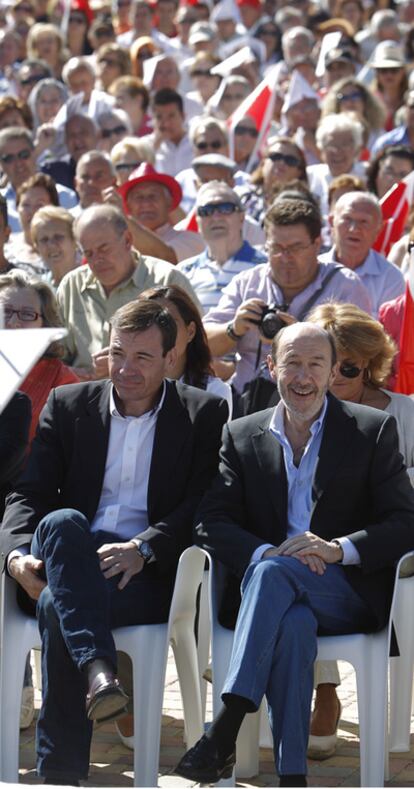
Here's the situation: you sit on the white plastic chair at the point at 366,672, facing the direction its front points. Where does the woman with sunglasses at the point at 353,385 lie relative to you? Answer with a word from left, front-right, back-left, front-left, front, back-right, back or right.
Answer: back

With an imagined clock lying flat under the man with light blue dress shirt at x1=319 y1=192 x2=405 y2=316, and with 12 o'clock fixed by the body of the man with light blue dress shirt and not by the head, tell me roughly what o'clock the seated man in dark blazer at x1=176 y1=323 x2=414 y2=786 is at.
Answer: The seated man in dark blazer is roughly at 12 o'clock from the man with light blue dress shirt.

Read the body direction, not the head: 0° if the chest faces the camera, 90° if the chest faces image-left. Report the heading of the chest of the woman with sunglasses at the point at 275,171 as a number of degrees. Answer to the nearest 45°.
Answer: approximately 0°

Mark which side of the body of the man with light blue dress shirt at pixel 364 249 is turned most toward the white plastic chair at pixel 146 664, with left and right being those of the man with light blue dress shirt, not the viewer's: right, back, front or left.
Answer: front

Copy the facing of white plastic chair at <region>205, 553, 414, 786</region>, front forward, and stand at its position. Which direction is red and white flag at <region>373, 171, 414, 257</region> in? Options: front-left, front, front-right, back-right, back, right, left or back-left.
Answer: back

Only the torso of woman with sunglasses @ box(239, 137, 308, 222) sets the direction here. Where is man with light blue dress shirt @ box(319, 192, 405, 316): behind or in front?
in front

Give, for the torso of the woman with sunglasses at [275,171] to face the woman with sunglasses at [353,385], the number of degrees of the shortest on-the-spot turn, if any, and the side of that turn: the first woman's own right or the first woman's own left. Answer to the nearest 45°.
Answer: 0° — they already face them

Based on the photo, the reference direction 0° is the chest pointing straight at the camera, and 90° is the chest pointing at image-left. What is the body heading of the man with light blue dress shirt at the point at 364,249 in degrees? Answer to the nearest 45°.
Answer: approximately 0°
